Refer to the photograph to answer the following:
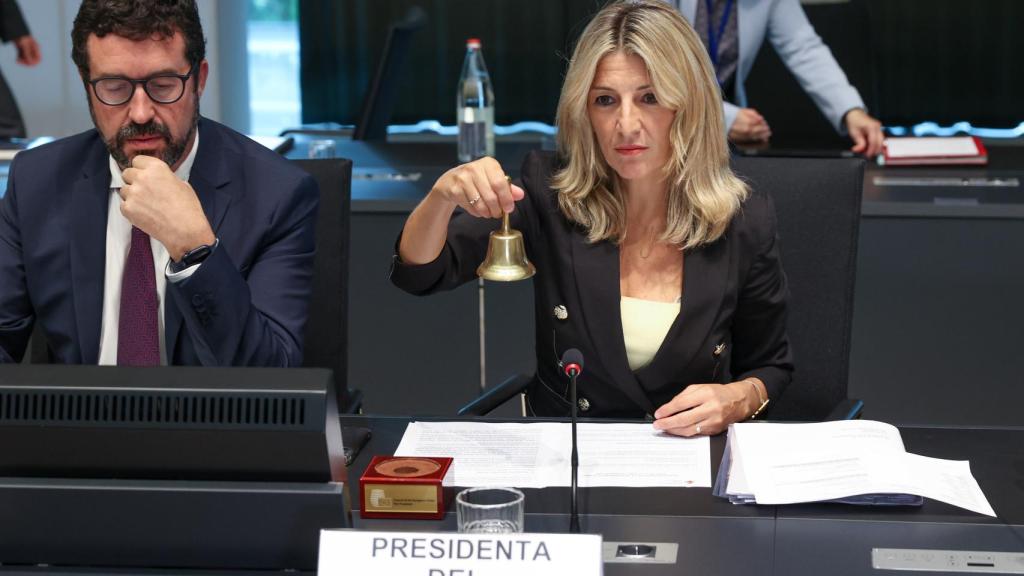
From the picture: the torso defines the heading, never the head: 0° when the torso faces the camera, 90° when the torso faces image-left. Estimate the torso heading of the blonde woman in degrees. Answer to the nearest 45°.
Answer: approximately 0°

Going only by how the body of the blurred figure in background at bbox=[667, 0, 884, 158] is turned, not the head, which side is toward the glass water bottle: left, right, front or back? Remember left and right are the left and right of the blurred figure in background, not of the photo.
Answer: right

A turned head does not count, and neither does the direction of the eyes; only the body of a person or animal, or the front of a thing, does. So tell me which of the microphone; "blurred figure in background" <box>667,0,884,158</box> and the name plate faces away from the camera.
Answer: the microphone

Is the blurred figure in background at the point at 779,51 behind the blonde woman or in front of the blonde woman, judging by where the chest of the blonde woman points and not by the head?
behind

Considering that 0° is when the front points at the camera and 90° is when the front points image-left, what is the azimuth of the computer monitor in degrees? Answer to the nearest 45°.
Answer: approximately 180°

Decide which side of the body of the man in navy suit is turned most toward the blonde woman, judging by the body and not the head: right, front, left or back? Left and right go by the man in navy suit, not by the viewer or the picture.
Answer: left

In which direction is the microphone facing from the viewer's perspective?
away from the camera

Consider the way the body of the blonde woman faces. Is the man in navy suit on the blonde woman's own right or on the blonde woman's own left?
on the blonde woman's own right
